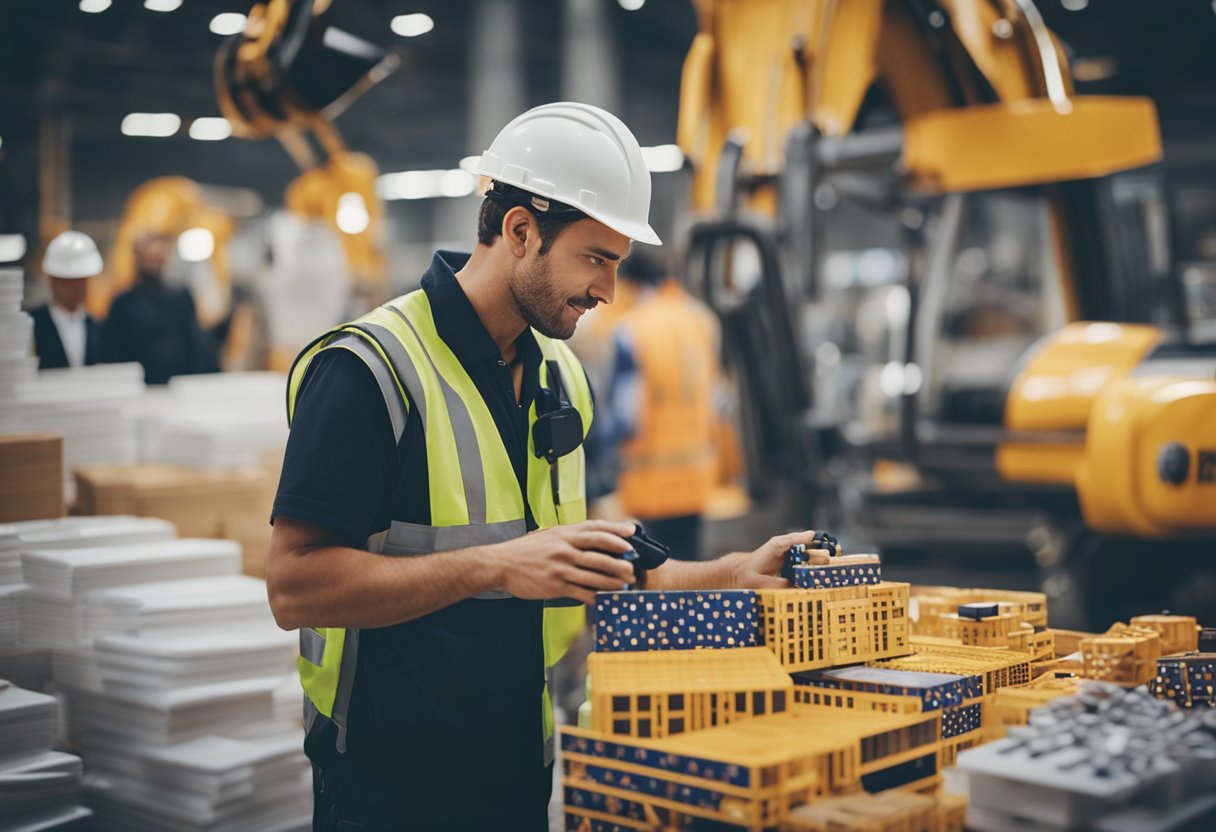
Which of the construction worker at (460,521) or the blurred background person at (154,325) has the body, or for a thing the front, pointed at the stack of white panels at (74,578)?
the blurred background person

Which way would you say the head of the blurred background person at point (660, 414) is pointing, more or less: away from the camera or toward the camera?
away from the camera

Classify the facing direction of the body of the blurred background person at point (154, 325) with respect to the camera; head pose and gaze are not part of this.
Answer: toward the camera

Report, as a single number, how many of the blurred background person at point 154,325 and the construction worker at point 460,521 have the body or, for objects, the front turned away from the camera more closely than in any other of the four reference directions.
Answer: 0

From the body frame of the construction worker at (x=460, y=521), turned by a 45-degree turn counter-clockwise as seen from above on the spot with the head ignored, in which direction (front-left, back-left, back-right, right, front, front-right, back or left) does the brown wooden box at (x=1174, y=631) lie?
front

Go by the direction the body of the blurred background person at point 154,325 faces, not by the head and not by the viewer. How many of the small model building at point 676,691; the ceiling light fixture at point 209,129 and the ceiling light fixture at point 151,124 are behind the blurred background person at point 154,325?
2

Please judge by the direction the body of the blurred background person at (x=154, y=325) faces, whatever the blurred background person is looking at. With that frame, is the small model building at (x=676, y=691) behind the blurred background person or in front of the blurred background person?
in front

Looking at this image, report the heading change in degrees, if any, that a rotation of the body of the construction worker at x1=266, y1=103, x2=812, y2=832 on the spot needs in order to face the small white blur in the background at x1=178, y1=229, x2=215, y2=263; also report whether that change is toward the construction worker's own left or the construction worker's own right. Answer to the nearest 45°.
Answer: approximately 135° to the construction worker's own left

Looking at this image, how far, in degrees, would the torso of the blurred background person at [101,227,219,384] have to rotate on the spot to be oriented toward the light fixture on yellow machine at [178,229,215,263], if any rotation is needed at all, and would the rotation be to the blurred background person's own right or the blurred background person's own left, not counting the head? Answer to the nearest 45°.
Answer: approximately 180°

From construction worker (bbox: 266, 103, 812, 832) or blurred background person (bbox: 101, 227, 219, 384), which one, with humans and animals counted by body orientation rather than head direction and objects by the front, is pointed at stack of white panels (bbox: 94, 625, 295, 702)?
the blurred background person

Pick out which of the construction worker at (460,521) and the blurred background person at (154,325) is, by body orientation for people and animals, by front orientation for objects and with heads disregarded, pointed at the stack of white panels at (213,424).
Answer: the blurred background person

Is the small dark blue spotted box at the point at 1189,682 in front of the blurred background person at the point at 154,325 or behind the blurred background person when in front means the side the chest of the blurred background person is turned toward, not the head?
in front

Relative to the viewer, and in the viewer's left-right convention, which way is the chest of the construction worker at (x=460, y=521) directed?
facing the viewer and to the right of the viewer

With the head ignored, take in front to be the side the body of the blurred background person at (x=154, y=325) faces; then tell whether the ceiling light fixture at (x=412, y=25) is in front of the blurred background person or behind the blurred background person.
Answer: behind

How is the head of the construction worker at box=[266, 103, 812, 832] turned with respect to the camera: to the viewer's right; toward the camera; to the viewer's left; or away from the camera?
to the viewer's right

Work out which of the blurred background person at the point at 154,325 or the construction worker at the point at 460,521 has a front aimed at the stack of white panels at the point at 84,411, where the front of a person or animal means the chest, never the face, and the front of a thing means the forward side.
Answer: the blurred background person

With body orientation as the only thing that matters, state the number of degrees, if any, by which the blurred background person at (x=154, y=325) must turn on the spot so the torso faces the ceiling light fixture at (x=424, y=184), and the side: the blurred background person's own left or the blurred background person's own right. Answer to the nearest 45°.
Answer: approximately 180°
